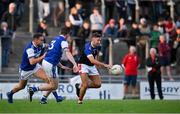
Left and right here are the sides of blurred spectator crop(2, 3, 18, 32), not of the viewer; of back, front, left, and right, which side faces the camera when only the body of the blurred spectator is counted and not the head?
front

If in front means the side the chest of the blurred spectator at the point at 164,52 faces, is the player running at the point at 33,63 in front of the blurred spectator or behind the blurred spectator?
in front

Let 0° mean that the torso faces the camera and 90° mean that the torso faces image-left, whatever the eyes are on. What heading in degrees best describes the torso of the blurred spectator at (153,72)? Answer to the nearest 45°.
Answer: approximately 0°

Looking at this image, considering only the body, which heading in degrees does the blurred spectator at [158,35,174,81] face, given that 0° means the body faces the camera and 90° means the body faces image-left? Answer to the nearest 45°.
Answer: approximately 0°

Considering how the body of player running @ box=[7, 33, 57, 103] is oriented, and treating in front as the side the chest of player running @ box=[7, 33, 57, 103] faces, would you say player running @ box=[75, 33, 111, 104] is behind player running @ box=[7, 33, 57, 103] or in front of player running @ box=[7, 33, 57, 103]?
in front

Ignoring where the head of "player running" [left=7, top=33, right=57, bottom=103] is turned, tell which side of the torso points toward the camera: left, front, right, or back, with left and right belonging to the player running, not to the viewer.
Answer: right

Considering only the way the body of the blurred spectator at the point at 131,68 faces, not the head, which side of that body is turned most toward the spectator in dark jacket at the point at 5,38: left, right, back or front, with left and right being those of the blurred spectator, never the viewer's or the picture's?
right

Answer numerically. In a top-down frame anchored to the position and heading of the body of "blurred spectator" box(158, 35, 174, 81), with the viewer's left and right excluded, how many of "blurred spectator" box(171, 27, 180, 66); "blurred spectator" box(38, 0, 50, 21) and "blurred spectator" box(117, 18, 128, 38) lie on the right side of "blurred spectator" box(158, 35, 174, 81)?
2
